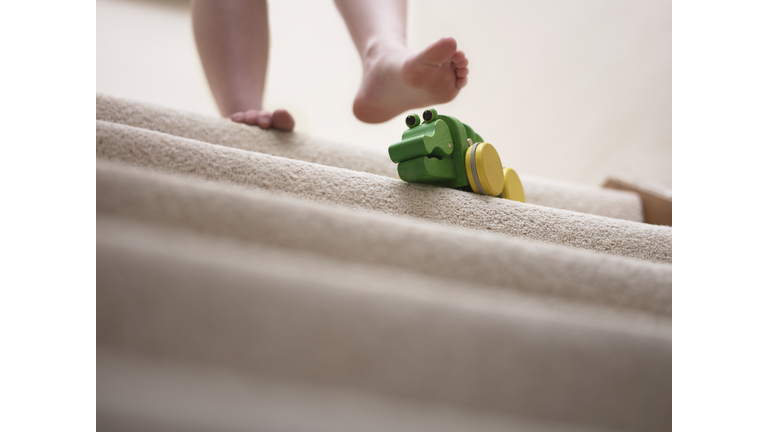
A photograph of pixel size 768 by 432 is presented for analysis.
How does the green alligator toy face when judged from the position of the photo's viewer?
facing the viewer and to the left of the viewer
